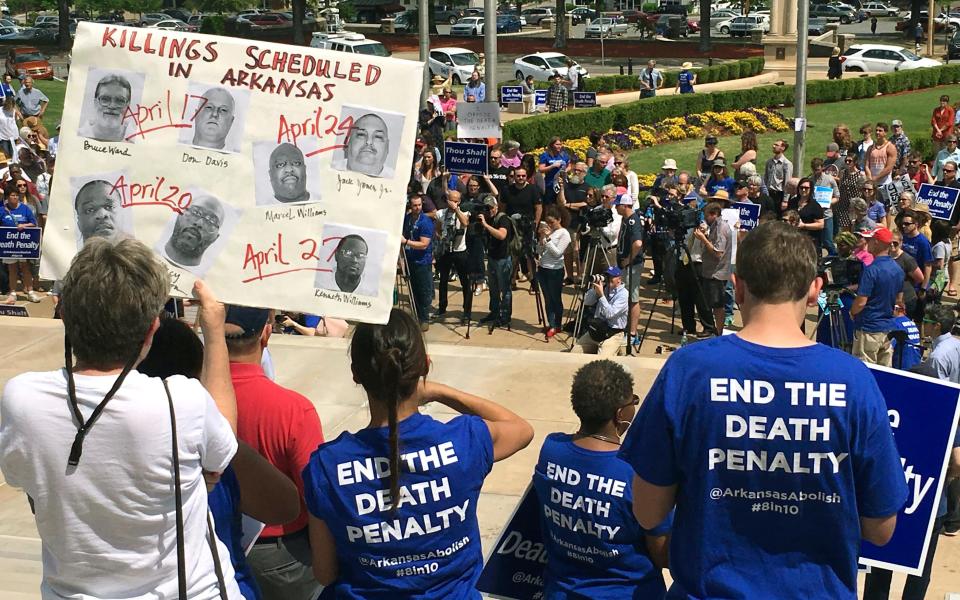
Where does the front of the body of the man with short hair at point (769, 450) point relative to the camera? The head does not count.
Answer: away from the camera

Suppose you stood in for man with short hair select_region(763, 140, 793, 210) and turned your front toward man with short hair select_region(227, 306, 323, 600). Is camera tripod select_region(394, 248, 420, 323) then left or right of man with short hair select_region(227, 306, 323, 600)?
right

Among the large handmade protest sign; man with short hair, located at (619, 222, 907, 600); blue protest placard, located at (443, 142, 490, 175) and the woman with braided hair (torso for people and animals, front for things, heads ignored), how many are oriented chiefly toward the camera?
2

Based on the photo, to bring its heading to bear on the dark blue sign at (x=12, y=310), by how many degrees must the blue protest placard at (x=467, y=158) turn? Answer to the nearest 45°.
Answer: approximately 45° to its right

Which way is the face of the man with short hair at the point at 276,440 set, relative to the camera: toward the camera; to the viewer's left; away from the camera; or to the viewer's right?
away from the camera

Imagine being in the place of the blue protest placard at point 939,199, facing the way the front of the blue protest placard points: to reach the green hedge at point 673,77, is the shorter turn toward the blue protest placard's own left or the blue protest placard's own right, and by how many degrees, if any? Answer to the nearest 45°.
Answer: approximately 180°

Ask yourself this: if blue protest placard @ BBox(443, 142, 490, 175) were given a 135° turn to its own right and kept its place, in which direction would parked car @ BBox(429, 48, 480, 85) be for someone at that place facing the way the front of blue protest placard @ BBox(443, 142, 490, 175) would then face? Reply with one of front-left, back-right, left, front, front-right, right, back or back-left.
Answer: front-right

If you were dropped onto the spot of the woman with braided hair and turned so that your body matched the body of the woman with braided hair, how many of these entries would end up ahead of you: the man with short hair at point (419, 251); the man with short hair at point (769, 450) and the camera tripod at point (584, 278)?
2

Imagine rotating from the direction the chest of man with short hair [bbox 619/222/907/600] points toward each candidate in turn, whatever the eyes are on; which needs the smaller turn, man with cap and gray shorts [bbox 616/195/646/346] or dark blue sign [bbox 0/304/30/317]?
the man with cap and gray shorts
